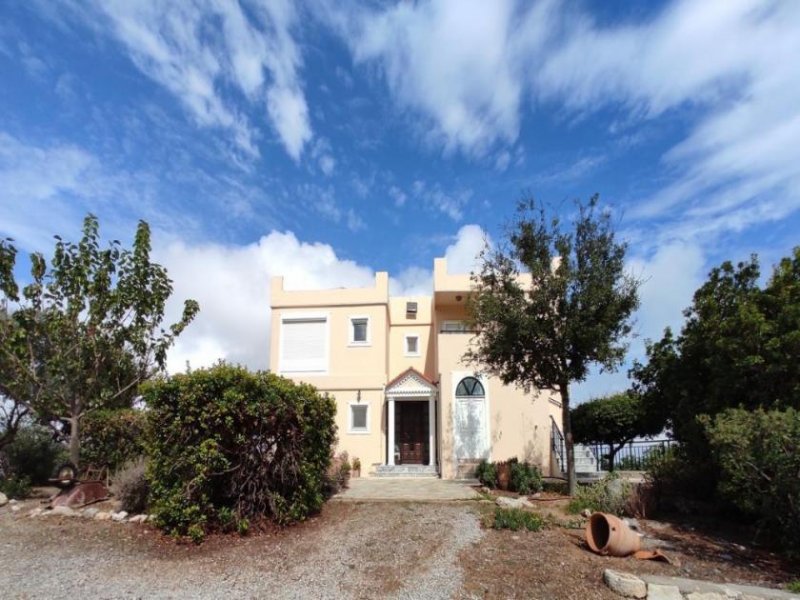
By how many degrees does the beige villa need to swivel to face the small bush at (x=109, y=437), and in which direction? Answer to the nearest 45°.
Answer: approximately 45° to its right

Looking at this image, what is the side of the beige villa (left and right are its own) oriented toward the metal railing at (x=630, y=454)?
left

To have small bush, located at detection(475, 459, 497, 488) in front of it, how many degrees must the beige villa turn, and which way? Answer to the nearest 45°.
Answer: approximately 45° to its left

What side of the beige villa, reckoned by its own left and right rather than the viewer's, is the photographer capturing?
front

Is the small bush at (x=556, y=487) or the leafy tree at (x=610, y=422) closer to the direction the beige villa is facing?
the small bush

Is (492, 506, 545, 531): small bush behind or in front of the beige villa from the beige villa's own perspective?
in front

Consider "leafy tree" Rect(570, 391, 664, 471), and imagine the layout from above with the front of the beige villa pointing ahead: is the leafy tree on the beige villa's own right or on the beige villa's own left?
on the beige villa's own left

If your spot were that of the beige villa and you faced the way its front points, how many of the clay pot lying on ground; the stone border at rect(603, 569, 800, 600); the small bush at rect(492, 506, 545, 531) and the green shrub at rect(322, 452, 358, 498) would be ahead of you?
4

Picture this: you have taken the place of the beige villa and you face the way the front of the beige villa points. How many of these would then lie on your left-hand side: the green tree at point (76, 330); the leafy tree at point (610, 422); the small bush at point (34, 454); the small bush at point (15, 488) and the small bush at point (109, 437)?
1

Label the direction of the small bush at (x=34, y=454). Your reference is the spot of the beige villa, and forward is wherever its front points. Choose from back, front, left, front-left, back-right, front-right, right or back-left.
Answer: front-right

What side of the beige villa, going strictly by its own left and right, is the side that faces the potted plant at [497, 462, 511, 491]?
front

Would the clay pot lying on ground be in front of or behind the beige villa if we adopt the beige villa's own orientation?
in front

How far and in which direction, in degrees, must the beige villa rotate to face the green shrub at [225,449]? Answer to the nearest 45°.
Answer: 0° — it already faces it

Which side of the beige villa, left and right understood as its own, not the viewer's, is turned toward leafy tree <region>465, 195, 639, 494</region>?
front

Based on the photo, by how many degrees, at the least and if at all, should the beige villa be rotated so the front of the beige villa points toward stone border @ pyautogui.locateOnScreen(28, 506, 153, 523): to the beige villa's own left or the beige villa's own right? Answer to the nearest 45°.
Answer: approximately 45° to the beige villa's own right

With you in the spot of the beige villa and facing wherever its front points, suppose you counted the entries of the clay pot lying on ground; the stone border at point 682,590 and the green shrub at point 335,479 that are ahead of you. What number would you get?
3
